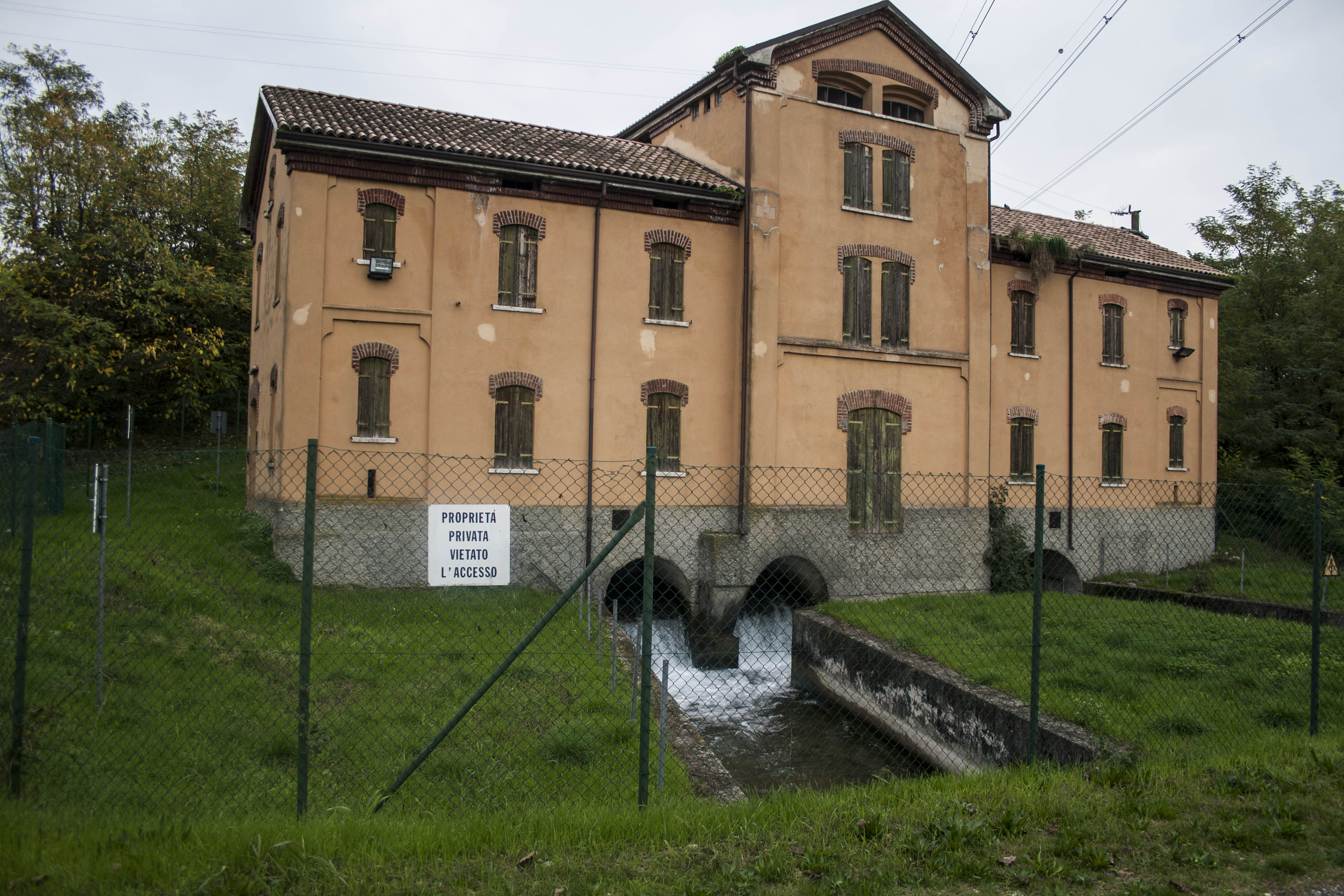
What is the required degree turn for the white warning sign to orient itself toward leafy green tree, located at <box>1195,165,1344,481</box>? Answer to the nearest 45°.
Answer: approximately 135° to its left

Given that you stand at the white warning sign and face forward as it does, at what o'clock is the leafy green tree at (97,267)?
The leafy green tree is roughly at 5 o'clock from the white warning sign.

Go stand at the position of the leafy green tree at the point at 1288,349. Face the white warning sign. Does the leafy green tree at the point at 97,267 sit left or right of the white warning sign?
right

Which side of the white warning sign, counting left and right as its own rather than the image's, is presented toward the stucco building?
back

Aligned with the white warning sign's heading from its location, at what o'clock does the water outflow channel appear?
The water outflow channel is roughly at 7 o'clock from the white warning sign.

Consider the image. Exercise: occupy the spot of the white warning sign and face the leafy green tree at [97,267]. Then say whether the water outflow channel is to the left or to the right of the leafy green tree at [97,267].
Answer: right

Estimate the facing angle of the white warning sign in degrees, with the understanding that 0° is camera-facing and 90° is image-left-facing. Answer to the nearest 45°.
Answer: approximately 0°
